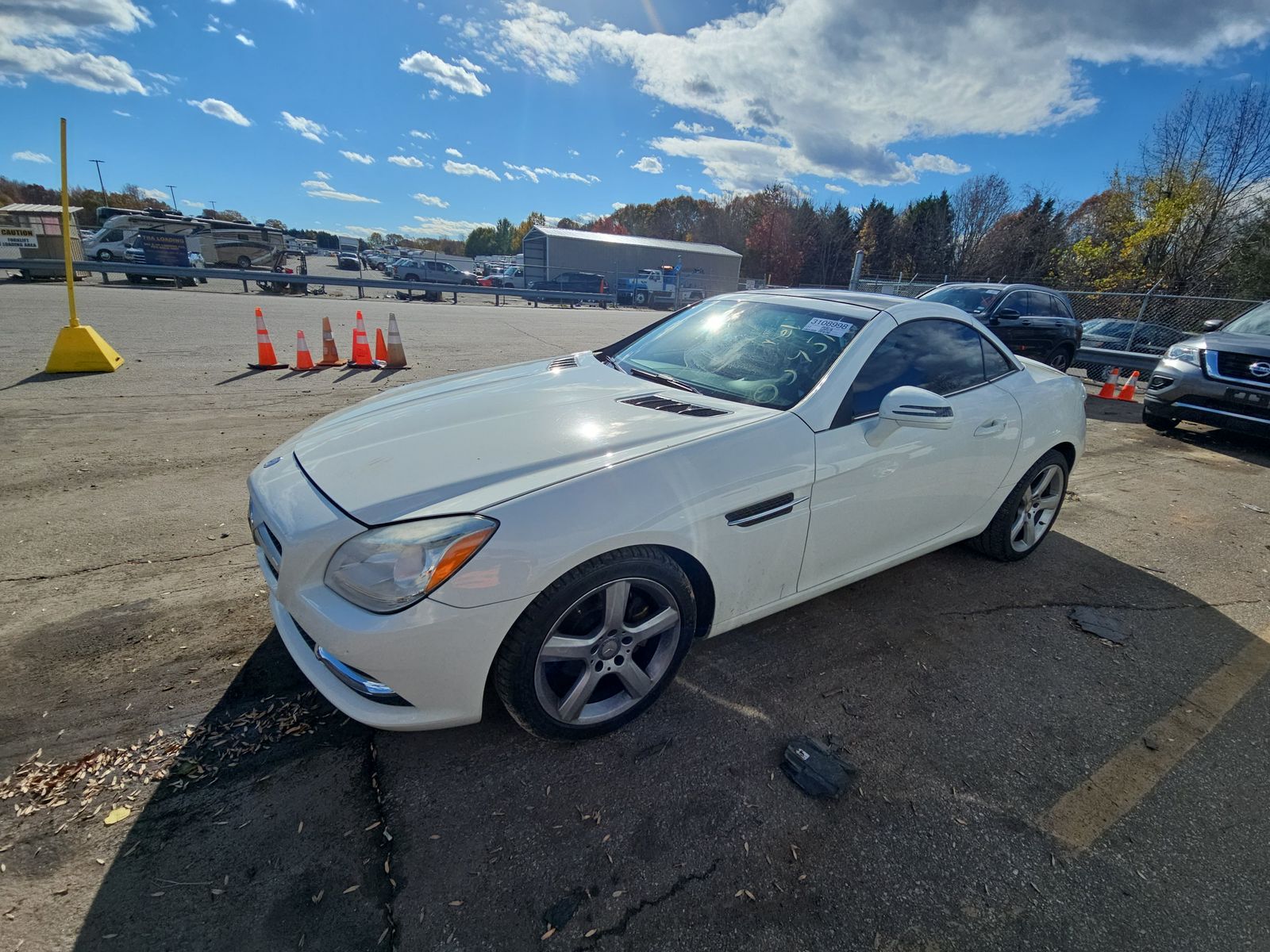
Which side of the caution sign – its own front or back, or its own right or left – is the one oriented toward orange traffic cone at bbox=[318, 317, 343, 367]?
front

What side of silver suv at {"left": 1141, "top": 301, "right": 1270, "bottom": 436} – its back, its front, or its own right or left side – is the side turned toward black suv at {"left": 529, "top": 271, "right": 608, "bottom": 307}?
right

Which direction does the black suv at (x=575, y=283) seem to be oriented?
to the viewer's left

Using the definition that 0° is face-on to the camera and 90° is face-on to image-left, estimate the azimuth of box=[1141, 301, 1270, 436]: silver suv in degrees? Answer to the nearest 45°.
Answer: approximately 45°

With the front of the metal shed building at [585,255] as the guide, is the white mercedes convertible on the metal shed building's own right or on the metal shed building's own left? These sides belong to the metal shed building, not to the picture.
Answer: on the metal shed building's own left

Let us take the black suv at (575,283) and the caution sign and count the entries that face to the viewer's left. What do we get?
1

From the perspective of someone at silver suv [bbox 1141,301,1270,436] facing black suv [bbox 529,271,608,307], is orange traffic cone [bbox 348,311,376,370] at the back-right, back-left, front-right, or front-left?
front-left

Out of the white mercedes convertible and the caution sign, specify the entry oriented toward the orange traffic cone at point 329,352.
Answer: the caution sign

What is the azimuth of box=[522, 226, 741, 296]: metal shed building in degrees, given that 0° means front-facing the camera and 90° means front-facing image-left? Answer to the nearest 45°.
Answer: approximately 45°

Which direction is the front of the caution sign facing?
toward the camera

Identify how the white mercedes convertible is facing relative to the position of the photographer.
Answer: facing the viewer and to the left of the viewer
